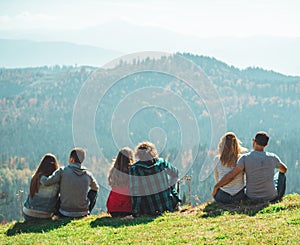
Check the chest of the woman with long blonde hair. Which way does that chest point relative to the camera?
away from the camera

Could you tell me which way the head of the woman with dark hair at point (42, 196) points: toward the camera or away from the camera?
away from the camera

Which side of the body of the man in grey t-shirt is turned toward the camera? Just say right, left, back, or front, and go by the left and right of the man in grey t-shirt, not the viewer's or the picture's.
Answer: back

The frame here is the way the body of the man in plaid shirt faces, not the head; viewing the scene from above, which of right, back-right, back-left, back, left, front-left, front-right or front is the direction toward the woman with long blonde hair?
right

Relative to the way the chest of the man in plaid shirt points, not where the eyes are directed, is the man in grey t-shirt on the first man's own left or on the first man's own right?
on the first man's own right

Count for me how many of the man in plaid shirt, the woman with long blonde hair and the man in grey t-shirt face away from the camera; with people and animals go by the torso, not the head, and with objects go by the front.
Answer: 3

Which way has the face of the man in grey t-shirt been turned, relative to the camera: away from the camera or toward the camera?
away from the camera

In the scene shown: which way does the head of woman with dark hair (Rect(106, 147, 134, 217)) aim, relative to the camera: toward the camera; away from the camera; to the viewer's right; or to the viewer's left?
away from the camera

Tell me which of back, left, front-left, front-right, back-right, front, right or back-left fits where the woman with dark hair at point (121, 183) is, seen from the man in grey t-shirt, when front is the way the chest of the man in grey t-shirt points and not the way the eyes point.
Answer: left

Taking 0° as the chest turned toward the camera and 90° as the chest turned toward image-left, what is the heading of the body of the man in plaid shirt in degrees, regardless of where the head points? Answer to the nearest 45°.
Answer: approximately 180°

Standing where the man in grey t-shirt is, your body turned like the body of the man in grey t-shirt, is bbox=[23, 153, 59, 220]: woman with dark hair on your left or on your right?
on your left

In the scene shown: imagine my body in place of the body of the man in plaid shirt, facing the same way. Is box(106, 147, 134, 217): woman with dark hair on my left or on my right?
on my left

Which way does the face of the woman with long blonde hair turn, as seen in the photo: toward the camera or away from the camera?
away from the camera

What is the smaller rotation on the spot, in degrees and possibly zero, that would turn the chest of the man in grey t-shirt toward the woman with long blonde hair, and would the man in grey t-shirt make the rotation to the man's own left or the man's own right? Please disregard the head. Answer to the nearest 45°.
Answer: approximately 90° to the man's own left

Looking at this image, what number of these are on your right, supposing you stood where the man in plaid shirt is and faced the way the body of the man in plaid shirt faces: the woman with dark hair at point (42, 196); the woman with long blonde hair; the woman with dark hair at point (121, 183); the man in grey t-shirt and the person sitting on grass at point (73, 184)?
2

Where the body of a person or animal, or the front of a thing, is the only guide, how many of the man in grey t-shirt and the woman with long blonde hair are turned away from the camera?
2

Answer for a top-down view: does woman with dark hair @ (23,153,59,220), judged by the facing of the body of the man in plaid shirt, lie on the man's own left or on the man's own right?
on the man's own left
